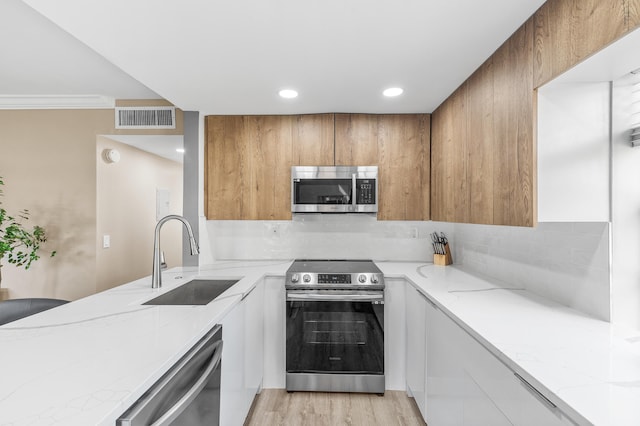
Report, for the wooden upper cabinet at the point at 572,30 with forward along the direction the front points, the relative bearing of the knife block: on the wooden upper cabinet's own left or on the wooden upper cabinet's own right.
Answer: on the wooden upper cabinet's own right

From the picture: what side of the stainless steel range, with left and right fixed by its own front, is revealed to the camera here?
front

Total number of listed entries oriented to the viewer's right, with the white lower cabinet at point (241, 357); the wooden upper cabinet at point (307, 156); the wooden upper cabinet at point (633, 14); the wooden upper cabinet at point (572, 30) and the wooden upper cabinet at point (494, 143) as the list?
1

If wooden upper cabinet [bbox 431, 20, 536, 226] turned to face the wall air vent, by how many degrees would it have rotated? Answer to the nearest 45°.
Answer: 0° — it already faces it

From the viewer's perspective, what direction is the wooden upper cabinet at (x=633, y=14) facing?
to the viewer's left

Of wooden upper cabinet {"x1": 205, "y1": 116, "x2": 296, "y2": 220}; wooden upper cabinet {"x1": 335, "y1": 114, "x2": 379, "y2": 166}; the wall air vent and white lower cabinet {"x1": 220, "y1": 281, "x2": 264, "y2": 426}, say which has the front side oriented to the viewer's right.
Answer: the white lower cabinet

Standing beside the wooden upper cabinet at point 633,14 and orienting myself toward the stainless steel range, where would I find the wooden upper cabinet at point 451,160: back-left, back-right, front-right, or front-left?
front-right

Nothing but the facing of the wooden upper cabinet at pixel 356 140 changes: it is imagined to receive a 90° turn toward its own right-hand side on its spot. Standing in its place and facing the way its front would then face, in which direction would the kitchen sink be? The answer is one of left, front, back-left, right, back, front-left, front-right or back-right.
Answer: front-left

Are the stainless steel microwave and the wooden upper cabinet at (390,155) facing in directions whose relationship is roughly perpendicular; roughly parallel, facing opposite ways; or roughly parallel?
roughly parallel

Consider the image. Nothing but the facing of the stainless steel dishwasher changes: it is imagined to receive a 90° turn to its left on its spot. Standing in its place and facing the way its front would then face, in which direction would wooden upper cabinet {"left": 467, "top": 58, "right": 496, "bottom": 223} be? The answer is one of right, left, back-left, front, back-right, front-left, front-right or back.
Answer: front-right

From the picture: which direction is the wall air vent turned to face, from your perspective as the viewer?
facing the viewer

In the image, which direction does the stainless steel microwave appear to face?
toward the camera

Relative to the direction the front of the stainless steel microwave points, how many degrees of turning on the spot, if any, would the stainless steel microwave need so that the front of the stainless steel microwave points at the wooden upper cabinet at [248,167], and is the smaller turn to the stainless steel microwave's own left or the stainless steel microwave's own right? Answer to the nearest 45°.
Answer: approximately 90° to the stainless steel microwave's own right

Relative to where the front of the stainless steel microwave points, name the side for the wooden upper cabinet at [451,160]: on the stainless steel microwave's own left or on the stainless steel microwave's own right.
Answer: on the stainless steel microwave's own left

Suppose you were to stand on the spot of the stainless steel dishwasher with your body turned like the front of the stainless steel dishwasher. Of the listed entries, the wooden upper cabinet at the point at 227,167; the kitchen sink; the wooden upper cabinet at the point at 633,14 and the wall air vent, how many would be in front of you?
1
